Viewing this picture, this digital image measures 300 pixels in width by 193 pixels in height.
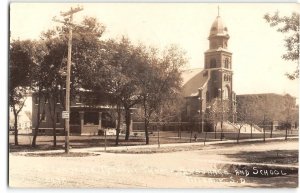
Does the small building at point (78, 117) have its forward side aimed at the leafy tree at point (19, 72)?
no
